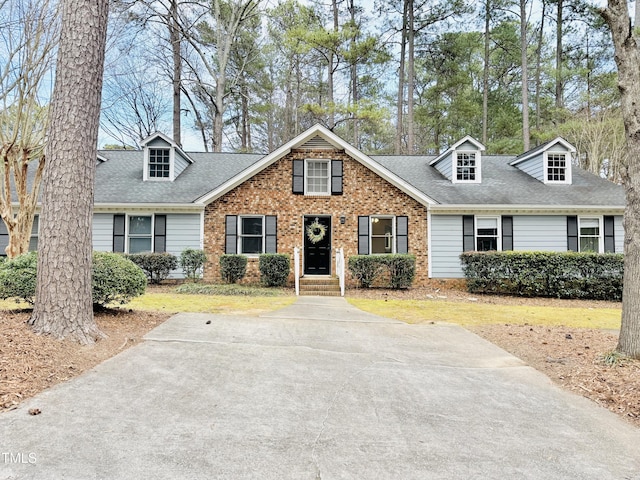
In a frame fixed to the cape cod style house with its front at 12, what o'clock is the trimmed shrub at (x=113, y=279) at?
The trimmed shrub is roughly at 1 o'clock from the cape cod style house.

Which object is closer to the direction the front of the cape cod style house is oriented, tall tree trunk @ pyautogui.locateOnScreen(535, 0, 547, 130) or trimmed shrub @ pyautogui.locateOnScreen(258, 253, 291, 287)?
the trimmed shrub

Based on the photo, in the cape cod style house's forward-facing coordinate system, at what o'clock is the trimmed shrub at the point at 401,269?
The trimmed shrub is roughly at 10 o'clock from the cape cod style house.

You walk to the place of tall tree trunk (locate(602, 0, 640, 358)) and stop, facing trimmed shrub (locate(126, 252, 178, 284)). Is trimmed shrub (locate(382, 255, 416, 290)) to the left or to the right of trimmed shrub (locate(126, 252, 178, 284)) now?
right

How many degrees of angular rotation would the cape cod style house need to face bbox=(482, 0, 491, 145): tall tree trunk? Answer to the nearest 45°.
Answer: approximately 135° to its left

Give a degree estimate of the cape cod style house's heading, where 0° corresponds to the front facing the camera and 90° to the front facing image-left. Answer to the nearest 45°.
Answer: approximately 0°

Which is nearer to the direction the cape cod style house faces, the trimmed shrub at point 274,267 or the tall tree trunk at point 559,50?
the trimmed shrub

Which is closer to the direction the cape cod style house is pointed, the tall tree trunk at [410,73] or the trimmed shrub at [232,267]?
the trimmed shrub

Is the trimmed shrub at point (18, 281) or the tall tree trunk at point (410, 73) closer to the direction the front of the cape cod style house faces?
the trimmed shrub

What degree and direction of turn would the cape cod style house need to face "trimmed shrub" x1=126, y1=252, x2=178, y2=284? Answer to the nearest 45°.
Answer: approximately 90° to its right

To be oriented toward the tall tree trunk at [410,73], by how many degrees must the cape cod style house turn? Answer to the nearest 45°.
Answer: approximately 135° to its left

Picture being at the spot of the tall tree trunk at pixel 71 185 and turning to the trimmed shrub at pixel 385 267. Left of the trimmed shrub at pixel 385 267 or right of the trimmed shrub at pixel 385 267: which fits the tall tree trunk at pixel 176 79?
left

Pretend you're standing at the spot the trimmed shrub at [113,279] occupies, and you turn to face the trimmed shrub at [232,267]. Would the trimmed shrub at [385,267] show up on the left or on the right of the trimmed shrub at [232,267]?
right
